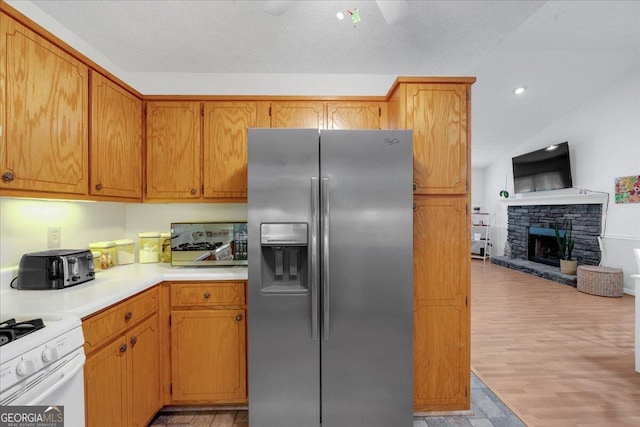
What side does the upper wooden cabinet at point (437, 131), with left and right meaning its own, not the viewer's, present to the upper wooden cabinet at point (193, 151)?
right

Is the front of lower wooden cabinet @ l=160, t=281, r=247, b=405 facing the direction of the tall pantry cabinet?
no

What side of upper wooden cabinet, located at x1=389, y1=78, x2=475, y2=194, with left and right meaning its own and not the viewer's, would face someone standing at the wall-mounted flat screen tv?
back

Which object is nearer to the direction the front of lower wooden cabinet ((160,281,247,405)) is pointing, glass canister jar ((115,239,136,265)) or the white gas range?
the white gas range

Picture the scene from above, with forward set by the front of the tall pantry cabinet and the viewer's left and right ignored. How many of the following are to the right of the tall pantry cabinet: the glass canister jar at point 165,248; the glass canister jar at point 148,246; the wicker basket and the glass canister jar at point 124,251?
3

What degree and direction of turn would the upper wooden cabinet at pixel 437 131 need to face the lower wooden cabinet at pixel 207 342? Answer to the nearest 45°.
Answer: approximately 90° to its right

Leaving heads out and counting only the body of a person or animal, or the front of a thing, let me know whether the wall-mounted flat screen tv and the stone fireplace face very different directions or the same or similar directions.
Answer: same or similar directions

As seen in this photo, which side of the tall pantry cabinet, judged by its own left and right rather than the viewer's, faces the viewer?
front

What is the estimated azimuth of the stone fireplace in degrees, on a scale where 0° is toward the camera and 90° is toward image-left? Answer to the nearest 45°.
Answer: approximately 45°

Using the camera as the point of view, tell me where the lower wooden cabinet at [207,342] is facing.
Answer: facing the viewer

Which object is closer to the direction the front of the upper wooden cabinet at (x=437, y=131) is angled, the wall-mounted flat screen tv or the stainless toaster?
the stainless toaster

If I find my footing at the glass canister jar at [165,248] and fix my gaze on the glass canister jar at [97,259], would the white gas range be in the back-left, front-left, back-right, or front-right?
front-left
